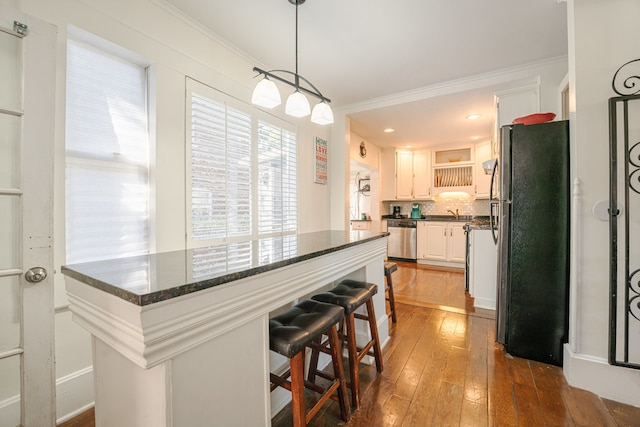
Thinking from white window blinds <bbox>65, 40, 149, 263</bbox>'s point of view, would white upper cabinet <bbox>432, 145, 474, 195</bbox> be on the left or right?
on its left

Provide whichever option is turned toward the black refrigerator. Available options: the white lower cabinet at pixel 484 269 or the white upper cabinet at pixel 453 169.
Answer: the white upper cabinet

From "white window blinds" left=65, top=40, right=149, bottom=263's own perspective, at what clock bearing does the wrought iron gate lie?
The wrought iron gate is roughly at 12 o'clock from the white window blinds.

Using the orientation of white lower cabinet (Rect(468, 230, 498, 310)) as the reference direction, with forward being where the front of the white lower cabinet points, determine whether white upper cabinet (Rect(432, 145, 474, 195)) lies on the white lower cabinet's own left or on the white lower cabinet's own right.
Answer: on the white lower cabinet's own right

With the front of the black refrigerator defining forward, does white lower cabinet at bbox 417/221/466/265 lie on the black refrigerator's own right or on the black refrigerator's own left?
on the black refrigerator's own right

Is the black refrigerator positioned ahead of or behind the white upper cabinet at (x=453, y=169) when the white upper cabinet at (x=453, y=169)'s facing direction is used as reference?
ahead

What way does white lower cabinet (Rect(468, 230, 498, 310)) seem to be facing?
to the viewer's left

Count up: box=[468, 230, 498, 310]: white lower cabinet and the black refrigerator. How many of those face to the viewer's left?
2

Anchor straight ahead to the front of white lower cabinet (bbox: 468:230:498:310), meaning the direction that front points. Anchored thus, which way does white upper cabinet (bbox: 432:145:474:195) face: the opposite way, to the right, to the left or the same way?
to the left

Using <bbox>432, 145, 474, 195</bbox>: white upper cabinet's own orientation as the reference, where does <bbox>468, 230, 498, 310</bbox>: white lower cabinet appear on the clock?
The white lower cabinet is roughly at 12 o'clock from the white upper cabinet.

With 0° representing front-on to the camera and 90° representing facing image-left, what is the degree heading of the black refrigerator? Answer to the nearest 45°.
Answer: approximately 90°
